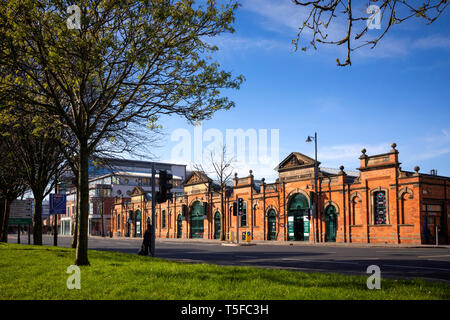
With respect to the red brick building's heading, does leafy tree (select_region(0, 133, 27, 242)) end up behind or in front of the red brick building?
in front

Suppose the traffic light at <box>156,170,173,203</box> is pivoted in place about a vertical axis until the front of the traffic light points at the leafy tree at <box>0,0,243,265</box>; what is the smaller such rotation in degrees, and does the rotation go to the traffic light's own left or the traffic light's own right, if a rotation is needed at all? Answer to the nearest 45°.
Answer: approximately 90° to the traffic light's own right

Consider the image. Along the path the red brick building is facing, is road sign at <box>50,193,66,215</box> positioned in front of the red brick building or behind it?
in front
